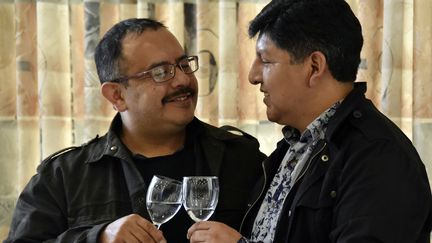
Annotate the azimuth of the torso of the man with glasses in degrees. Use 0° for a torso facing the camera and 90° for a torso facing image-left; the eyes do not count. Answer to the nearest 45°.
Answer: approximately 315°

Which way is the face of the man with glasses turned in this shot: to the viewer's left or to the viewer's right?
to the viewer's right
